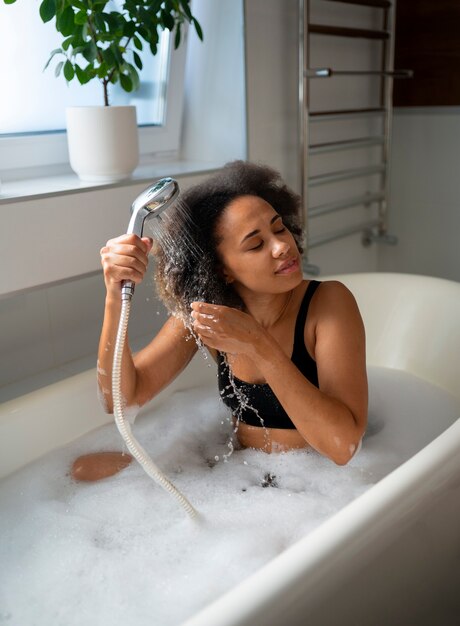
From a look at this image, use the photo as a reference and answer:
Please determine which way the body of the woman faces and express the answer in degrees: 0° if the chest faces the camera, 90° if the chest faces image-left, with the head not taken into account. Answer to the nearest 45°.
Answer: approximately 45°

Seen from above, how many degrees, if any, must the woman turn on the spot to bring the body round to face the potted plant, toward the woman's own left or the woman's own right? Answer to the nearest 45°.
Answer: approximately 90° to the woman's own right

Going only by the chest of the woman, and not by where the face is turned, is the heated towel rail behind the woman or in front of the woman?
behind

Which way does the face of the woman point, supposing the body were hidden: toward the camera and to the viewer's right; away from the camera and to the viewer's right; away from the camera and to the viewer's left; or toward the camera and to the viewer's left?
toward the camera and to the viewer's right
